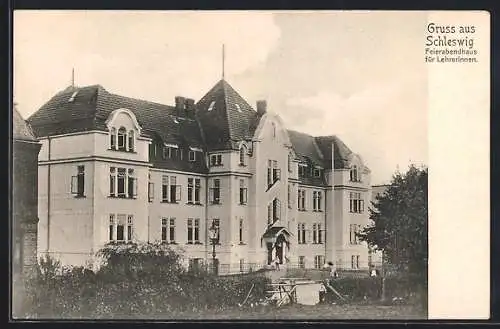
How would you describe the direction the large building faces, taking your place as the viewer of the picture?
facing the viewer and to the right of the viewer
